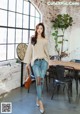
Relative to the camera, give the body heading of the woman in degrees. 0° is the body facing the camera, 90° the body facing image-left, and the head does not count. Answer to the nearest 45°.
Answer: approximately 0°

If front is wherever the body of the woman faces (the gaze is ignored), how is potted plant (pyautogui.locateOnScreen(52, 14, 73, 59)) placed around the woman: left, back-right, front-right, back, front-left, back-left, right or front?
back

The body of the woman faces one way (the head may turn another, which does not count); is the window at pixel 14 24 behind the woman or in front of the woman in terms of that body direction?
behind
